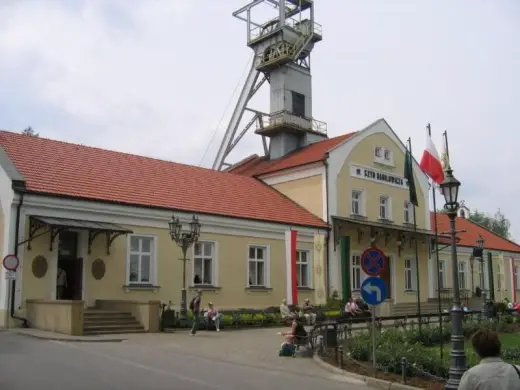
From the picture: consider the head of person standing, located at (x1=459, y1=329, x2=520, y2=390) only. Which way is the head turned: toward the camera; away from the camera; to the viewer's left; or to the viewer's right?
away from the camera

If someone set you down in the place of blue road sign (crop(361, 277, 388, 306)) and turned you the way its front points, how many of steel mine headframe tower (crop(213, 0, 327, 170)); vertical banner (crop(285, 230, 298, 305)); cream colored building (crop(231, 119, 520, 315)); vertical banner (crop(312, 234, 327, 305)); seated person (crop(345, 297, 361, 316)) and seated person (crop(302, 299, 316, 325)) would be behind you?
6

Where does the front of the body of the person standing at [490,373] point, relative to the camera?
away from the camera

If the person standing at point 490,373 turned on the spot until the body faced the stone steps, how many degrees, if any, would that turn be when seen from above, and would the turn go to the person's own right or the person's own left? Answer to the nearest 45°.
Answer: approximately 45° to the person's own left

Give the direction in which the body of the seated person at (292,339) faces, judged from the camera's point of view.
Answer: to the viewer's left

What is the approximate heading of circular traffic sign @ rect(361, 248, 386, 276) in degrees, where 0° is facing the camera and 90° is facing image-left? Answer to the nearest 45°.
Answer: approximately 0°

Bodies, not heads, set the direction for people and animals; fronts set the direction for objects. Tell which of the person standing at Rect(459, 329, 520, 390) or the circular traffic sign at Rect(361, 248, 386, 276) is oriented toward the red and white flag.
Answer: the person standing
